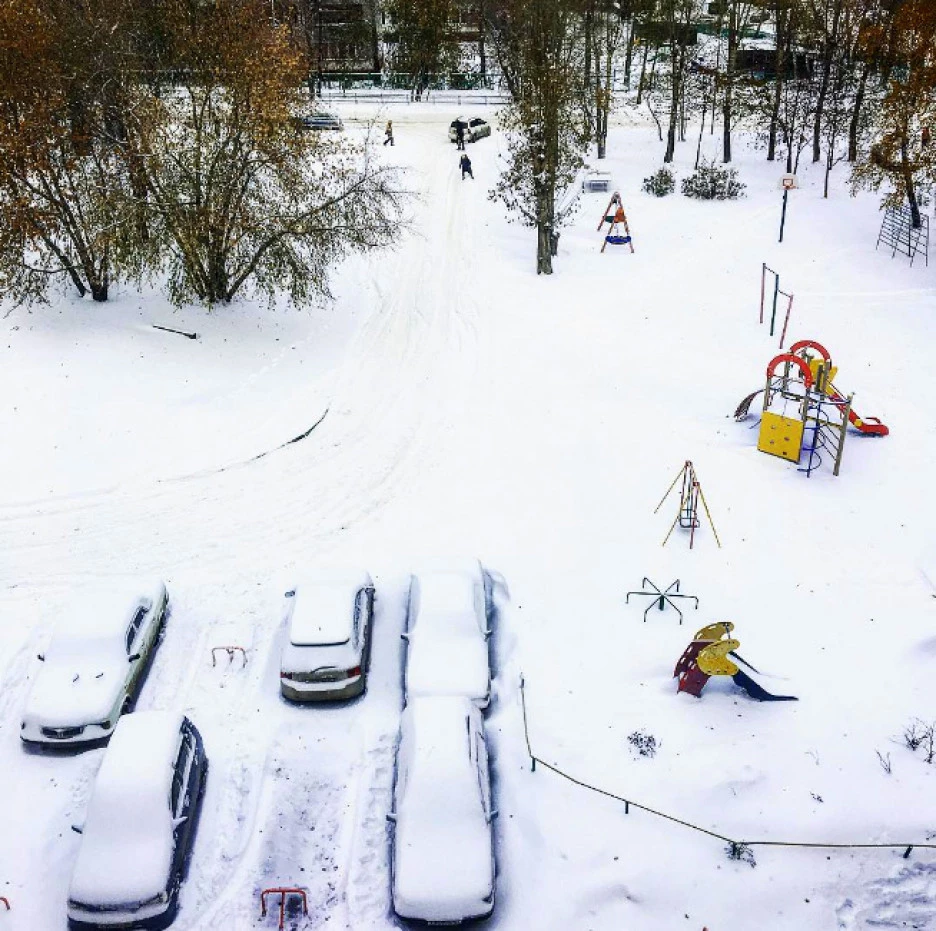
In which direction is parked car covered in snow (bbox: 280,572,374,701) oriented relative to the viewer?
away from the camera

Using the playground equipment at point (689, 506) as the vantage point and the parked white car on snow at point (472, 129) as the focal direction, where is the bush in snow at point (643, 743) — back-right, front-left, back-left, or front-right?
back-left

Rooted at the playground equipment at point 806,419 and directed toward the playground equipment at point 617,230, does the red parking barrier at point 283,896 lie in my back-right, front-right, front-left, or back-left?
back-left

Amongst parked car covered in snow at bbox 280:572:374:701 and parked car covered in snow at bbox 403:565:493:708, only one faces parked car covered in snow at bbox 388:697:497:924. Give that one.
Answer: parked car covered in snow at bbox 403:565:493:708

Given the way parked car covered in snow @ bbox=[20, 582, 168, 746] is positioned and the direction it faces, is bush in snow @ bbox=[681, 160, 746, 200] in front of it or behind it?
behind

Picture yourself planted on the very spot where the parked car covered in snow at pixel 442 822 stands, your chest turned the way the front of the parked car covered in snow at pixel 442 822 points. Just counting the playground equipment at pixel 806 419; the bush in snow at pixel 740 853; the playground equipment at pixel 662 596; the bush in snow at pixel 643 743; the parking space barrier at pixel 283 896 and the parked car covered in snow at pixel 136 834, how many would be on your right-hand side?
2

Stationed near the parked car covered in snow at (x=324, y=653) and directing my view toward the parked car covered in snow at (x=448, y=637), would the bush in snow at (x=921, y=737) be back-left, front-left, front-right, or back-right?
front-right

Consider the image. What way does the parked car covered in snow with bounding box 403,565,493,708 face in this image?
toward the camera

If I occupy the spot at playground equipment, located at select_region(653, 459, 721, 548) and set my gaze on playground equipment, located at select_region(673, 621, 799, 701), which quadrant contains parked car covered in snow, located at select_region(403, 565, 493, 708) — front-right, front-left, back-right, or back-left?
front-right

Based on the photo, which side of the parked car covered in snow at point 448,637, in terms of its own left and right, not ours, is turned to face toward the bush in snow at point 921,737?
left

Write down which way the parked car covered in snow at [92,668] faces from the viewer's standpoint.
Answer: facing the viewer and to the left of the viewer

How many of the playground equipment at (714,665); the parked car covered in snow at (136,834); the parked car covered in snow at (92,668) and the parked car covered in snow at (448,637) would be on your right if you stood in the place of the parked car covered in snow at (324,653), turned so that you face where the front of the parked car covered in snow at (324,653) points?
2

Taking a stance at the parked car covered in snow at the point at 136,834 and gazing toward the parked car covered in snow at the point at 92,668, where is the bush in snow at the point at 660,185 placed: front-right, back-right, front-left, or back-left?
front-right

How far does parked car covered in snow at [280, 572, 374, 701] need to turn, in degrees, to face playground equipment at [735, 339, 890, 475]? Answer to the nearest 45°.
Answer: approximately 45° to its right

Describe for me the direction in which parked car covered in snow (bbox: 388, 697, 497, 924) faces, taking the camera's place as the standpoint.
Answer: facing the viewer

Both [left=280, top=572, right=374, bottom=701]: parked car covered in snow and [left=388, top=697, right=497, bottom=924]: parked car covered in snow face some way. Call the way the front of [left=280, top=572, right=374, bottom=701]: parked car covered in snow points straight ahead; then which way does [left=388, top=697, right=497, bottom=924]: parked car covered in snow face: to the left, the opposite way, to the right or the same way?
the opposite way

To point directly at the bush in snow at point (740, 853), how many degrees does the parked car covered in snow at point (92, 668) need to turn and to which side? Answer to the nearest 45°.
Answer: approximately 90° to its left
